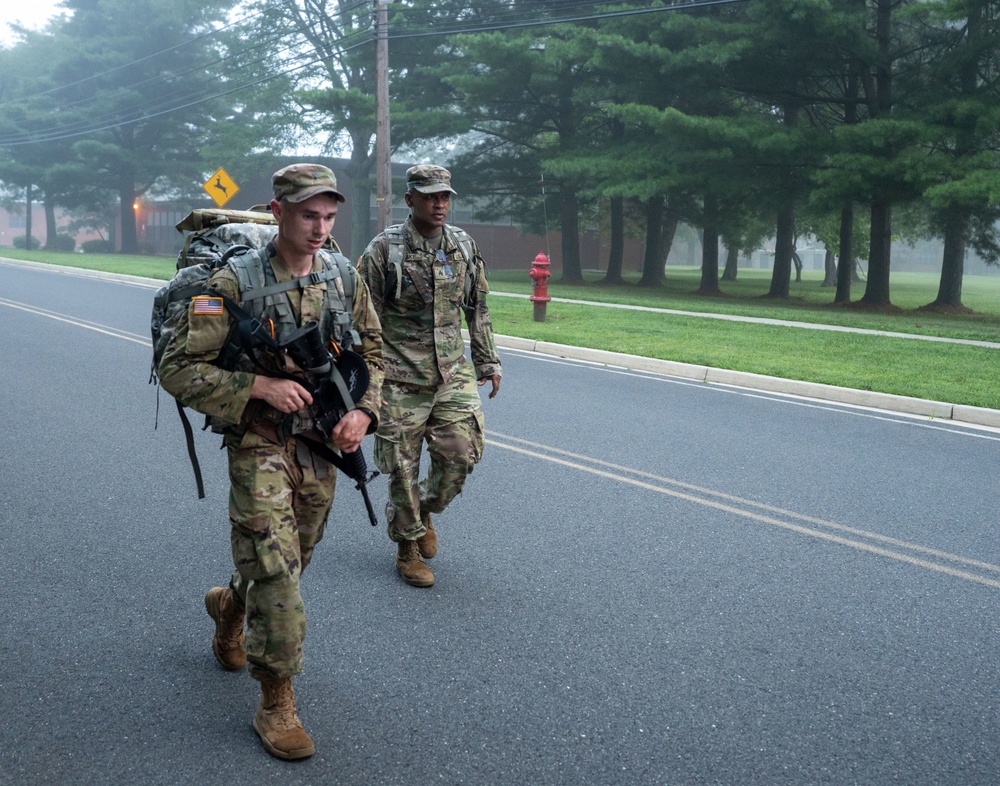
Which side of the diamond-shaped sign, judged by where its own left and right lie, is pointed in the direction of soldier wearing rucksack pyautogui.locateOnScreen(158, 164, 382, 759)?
front

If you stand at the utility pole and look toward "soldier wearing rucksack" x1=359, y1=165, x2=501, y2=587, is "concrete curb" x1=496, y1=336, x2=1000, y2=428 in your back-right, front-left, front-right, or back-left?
front-left

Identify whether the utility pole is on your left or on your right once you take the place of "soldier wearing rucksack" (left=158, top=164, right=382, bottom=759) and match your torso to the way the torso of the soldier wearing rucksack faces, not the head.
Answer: on your left

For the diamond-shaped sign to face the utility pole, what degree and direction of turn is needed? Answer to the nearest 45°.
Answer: approximately 45° to its left

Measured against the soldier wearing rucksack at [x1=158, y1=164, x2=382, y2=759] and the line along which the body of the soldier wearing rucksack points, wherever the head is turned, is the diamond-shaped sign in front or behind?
behind

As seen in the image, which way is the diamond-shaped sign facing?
toward the camera

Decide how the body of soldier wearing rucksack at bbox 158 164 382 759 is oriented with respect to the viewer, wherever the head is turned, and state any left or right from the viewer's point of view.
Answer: facing the viewer and to the right of the viewer

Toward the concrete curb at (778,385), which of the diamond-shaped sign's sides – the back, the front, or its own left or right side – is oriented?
front

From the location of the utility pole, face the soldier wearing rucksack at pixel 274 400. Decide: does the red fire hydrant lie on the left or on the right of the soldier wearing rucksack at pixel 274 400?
left

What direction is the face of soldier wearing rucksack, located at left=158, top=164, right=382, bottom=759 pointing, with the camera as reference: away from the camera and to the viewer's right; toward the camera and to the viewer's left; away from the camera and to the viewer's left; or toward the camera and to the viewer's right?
toward the camera and to the viewer's right

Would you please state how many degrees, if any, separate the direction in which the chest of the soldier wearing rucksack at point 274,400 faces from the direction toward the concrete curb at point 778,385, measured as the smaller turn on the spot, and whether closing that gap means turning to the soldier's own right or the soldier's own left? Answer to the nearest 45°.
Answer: approximately 90° to the soldier's own left

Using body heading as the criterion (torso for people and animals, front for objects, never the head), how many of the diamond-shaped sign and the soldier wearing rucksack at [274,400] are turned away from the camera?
0

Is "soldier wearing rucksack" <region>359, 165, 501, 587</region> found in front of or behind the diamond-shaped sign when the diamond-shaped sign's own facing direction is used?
in front

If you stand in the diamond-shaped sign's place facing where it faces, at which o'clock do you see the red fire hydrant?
The red fire hydrant is roughly at 11 o'clock from the diamond-shaped sign.

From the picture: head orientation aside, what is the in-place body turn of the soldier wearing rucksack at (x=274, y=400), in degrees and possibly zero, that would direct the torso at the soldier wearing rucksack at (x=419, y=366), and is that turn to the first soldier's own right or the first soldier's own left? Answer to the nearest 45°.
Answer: approximately 90° to the first soldier's own left

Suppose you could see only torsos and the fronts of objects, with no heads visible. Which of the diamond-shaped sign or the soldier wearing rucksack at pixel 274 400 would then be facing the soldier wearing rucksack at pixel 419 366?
the diamond-shaped sign
